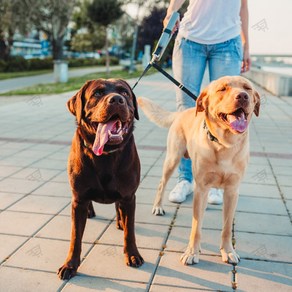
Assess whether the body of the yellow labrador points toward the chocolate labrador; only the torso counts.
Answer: no

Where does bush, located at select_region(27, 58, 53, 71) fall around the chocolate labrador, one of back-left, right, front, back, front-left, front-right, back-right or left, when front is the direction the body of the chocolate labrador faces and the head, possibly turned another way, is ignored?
back

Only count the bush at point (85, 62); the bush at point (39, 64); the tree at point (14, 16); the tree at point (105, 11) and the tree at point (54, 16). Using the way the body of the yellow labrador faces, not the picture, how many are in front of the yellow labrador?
0

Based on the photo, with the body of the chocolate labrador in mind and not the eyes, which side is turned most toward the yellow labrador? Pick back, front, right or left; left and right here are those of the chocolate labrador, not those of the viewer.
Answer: left

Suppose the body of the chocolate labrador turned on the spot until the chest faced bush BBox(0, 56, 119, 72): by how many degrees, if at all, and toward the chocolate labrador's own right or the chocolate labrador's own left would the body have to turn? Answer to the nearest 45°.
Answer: approximately 180°

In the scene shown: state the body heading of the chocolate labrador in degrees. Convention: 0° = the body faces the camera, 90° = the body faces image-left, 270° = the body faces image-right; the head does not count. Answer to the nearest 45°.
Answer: approximately 0°

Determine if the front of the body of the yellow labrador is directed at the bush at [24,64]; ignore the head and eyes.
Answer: no

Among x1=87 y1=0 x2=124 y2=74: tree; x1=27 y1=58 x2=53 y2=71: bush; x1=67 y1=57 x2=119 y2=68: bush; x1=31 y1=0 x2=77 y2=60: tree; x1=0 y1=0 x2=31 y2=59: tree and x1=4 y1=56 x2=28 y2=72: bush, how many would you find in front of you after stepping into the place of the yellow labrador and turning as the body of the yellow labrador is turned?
0

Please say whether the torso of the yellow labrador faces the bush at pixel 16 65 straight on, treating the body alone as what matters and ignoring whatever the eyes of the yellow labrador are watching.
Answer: no

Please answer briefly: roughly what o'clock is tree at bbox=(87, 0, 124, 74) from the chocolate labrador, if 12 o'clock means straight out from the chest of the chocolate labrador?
The tree is roughly at 6 o'clock from the chocolate labrador.

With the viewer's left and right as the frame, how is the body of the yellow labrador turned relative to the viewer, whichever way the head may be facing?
facing the viewer and to the right of the viewer

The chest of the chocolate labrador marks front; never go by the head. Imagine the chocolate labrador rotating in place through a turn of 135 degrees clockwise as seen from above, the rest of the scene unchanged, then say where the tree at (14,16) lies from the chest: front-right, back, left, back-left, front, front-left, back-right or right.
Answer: front-right

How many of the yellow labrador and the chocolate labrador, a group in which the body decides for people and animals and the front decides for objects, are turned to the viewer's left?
0
